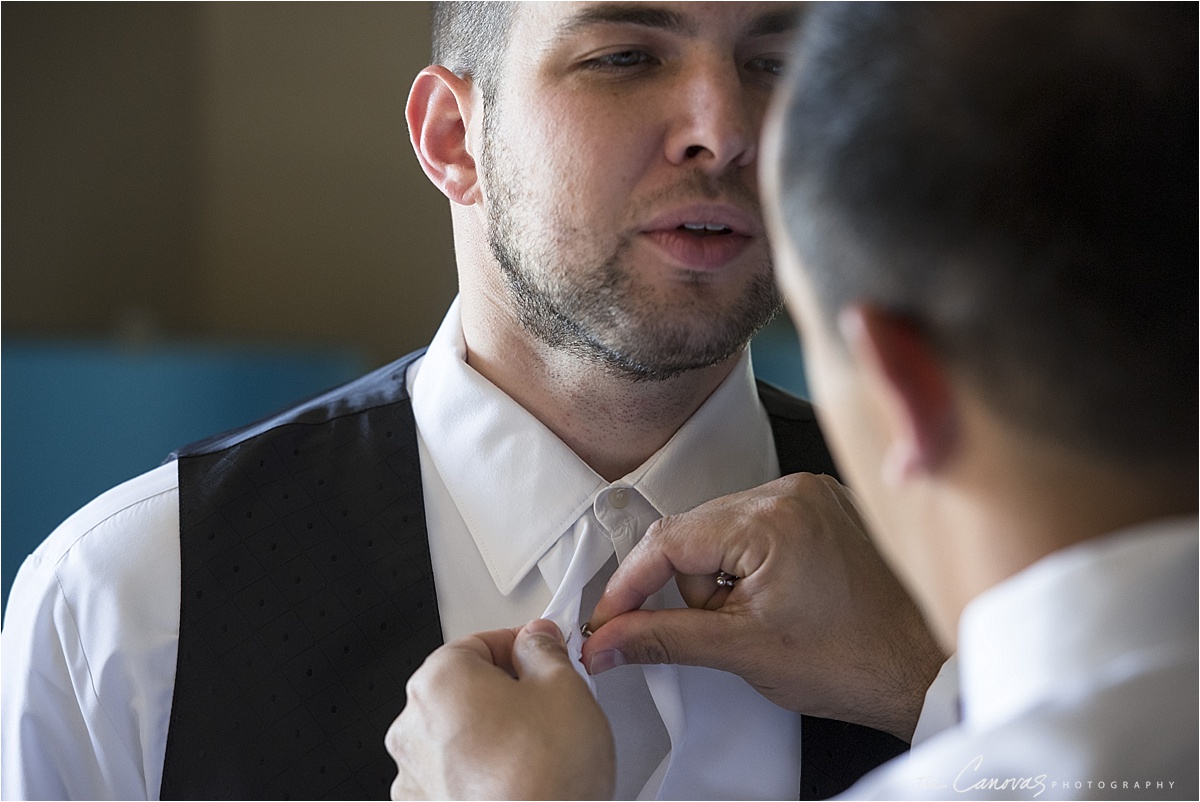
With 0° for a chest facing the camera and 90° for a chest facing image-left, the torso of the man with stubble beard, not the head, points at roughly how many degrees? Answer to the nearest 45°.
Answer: approximately 315°

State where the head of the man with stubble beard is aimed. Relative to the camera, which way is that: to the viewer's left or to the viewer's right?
to the viewer's right
